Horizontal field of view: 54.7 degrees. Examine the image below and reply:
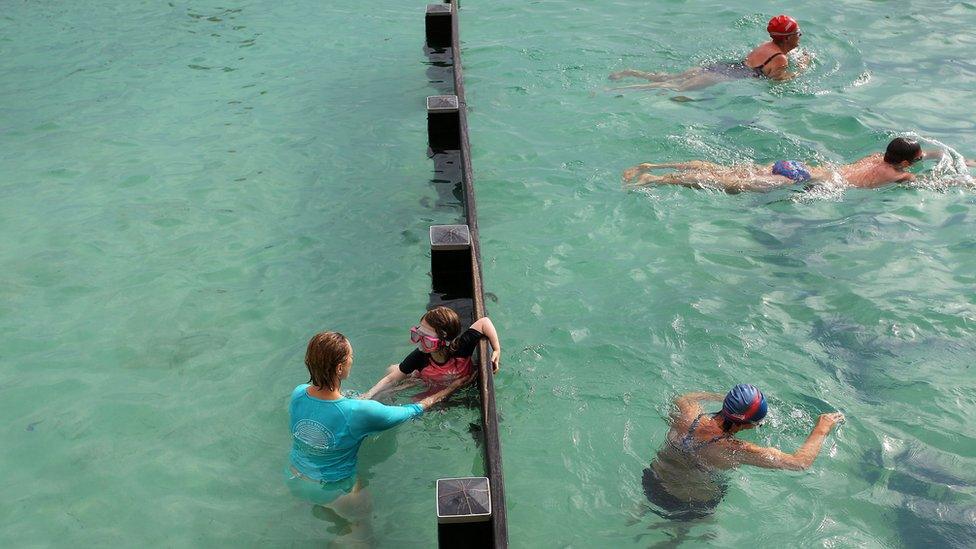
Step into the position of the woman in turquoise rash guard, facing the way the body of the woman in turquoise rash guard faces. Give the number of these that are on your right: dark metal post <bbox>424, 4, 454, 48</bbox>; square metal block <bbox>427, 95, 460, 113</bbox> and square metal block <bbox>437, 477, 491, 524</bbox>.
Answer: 1

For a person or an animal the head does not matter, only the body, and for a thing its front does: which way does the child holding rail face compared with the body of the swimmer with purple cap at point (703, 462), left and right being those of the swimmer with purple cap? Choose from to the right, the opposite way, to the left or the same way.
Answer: the opposite way

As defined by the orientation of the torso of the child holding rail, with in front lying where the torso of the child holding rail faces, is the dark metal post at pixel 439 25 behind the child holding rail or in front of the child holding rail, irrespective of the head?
behind

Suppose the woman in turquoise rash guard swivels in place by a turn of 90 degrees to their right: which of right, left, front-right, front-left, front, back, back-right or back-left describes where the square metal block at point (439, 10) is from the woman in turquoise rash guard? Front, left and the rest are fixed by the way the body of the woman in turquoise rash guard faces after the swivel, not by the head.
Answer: back-left

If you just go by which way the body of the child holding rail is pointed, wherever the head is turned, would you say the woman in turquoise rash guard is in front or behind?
in front

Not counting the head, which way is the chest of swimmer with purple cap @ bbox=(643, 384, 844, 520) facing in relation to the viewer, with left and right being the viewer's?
facing away from the viewer and to the right of the viewer

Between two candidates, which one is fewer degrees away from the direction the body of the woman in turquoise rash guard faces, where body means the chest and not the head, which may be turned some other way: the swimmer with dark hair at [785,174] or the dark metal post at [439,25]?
the swimmer with dark hair

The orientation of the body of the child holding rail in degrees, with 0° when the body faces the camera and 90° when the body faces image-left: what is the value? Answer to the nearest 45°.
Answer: approximately 45°

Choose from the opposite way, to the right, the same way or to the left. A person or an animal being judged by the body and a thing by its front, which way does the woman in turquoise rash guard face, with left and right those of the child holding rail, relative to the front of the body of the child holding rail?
the opposite way

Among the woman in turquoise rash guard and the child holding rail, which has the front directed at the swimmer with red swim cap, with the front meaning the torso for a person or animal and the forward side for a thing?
the woman in turquoise rash guard

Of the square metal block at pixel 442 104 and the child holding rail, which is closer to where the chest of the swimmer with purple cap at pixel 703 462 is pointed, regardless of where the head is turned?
the square metal block

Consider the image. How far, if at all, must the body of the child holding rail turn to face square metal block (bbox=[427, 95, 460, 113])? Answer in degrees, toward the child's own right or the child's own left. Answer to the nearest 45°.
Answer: approximately 135° to the child's own right

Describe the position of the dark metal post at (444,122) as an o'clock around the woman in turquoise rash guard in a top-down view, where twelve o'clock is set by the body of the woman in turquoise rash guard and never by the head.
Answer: The dark metal post is roughly at 11 o'clock from the woman in turquoise rash guard.

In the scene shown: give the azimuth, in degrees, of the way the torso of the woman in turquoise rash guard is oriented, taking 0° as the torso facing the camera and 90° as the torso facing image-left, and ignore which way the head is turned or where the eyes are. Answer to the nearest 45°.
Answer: approximately 225°

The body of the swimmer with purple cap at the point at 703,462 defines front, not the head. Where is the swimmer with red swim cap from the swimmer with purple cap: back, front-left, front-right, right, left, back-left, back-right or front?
front-left

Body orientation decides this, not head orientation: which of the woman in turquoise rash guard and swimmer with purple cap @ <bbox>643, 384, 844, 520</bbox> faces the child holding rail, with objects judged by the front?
the woman in turquoise rash guard

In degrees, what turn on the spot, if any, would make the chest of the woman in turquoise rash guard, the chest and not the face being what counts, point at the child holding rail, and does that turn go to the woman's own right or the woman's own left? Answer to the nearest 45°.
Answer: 0° — they already face them

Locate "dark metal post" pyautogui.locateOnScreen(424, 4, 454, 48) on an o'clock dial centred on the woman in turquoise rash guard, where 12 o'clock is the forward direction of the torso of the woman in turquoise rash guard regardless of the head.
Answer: The dark metal post is roughly at 11 o'clock from the woman in turquoise rash guard.
